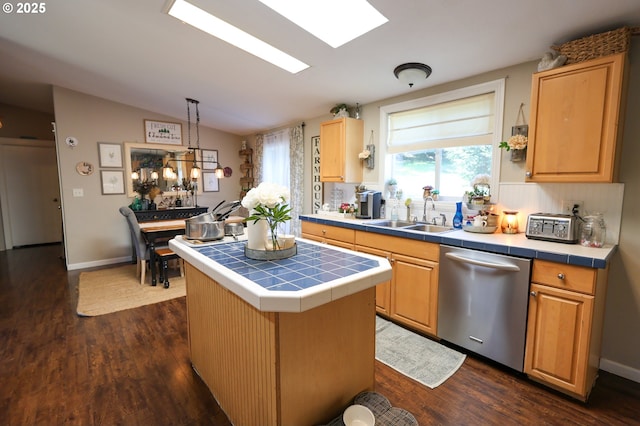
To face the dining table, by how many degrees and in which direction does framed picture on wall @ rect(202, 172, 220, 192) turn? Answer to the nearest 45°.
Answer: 0° — it already faces it

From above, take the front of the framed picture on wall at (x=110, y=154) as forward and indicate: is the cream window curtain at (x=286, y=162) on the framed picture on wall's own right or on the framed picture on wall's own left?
on the framed picture on wall's own left

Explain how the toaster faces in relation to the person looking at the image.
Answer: facing the viewer

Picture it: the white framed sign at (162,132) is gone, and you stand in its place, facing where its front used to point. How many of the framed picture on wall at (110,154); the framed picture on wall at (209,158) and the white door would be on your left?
1

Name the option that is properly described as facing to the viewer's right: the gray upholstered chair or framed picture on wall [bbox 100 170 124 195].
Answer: the gray upholstered chair

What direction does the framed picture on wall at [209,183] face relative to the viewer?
toward the camera

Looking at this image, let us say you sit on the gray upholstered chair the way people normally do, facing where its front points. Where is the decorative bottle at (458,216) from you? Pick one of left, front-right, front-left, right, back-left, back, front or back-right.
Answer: front-right

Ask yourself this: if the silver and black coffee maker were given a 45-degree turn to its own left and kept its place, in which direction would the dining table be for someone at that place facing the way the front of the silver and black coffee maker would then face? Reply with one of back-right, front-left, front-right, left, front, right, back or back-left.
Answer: right

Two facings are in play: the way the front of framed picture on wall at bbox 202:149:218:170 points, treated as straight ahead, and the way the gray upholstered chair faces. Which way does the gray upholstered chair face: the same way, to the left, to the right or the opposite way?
to the left

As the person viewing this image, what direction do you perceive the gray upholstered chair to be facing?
facing to the right of the viewer

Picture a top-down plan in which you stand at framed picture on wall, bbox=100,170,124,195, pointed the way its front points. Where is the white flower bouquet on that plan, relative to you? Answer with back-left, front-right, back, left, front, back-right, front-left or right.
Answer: front

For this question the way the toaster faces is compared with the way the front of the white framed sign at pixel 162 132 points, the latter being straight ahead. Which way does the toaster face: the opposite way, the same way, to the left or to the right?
to the right

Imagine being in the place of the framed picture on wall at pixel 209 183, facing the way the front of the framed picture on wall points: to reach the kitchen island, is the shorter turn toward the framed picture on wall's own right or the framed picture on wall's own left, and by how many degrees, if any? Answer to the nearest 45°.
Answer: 0° — it already faces it

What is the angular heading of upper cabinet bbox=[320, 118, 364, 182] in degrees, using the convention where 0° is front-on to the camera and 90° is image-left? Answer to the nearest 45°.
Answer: approximately 45°

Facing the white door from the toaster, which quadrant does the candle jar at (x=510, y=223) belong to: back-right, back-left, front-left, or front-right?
front-right

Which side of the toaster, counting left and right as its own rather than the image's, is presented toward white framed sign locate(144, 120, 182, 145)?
right
